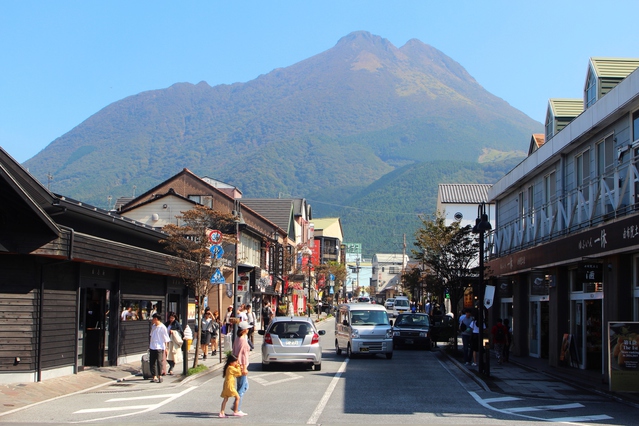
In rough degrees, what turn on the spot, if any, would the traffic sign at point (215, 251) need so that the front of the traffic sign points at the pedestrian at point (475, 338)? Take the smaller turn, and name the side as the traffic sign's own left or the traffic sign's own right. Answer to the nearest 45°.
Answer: approximately 90° to the traffic sign's own left

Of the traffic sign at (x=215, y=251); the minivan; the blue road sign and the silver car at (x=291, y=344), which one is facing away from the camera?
the silver car

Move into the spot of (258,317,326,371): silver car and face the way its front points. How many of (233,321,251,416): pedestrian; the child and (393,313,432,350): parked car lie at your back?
2

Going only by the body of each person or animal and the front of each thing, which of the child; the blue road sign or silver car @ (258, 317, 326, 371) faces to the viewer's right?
the child

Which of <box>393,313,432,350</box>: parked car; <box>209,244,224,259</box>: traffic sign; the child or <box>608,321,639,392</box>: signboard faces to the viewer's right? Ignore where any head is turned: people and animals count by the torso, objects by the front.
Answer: the child

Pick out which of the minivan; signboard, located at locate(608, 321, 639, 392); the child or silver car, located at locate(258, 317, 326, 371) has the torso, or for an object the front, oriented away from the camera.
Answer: the silver car

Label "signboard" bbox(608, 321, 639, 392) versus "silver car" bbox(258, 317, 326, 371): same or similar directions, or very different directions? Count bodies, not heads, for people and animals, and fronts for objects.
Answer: very different directions

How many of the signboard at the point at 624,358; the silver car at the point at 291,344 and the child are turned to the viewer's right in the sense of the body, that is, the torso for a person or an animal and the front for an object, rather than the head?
1

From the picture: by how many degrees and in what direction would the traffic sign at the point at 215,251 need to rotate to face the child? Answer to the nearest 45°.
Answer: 0° — it already faces them

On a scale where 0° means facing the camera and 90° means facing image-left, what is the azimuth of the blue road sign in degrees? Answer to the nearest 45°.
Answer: approximately 0°

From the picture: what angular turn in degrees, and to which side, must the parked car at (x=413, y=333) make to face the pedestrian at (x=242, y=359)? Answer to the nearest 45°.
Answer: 0° — it already faces them

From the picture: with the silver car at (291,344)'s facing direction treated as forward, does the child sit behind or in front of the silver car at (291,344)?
behind
